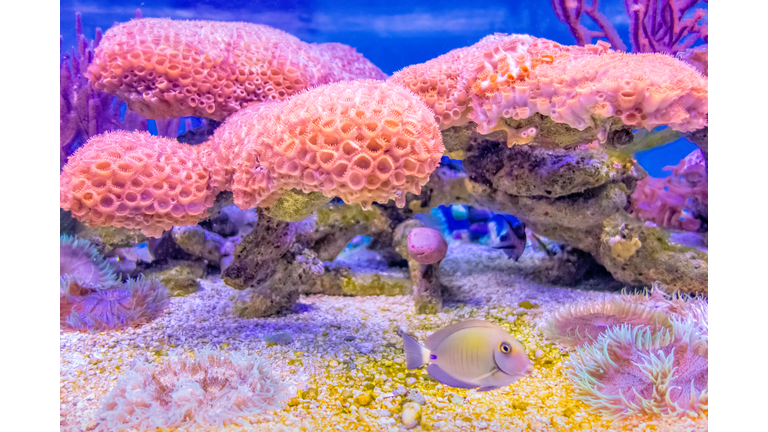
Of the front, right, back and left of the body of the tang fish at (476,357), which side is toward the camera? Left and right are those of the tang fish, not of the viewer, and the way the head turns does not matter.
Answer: right

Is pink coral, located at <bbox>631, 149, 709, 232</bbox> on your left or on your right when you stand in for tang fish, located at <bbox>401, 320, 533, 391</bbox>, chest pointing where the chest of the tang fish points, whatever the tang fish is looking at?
on your left

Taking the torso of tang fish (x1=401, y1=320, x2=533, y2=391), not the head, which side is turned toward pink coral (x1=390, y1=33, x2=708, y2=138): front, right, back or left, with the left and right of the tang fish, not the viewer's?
left

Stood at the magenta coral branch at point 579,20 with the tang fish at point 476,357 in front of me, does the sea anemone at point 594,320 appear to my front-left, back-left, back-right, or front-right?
front-left

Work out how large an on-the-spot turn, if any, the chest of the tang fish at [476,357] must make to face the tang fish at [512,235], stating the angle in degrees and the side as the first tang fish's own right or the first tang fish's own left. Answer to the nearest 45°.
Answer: approximately 90° to the first tang fish's own left

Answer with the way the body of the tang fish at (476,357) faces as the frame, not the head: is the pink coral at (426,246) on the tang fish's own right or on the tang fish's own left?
on the tang fish's own left

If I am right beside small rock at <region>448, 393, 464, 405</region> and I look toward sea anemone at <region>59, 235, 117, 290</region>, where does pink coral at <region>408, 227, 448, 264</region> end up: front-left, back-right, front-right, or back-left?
front-right

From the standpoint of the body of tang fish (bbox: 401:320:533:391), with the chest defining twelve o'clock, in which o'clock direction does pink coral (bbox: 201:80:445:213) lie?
The pink coral is roughly at 7 o'clock from the tang fish.

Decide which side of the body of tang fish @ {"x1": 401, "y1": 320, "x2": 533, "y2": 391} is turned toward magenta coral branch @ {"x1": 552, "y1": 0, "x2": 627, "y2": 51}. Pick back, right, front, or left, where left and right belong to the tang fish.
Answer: left

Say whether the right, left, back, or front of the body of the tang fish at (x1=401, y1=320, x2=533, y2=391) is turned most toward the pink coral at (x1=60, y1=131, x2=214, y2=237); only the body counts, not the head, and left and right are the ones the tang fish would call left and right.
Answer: back

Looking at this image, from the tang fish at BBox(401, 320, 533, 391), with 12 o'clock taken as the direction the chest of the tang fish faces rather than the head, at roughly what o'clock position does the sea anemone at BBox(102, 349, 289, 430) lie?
The sea anemone is roughly at 6 o'clock from the tang fish.
